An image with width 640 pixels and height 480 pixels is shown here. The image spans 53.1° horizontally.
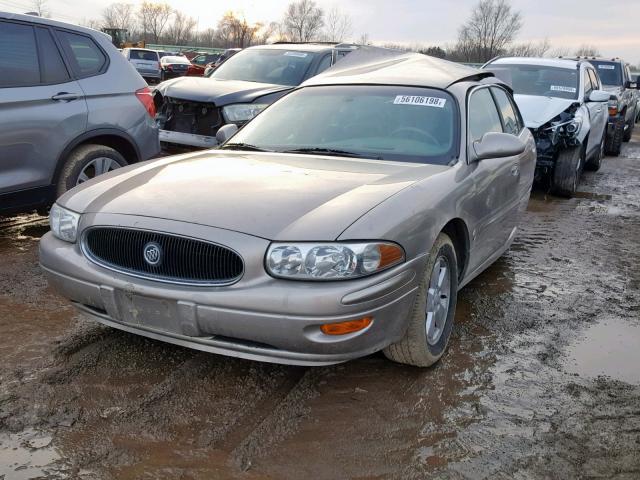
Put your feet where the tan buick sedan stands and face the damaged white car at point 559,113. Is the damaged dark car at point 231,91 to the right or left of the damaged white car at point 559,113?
left

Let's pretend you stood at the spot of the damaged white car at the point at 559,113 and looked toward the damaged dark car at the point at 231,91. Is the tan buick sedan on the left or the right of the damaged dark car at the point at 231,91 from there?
left

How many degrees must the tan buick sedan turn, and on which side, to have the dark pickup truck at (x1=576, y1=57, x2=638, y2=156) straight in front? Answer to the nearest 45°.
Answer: approximately 180°
